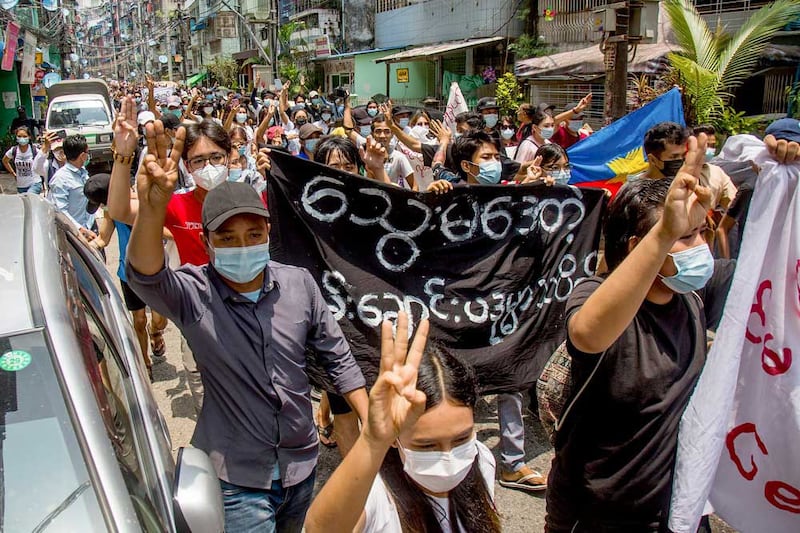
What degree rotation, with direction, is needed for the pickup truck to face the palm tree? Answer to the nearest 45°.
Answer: approximately 45° to its left

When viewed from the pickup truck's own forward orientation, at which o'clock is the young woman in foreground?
The young woman in foreground is roughly at 12 o'clock from the pickup truck.

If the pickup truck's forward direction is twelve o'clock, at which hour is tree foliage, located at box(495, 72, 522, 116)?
The tree foliage is roughly at 10 o'clock from the pickup truck.

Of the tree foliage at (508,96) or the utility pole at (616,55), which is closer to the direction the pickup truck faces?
the utility pole

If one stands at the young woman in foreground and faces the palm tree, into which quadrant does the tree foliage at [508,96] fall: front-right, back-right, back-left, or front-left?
front-left

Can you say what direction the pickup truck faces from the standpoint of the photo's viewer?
facing the viewer

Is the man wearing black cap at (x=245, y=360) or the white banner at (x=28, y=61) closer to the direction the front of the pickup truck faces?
the man wearing black cap

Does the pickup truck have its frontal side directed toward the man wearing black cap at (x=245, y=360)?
yes
